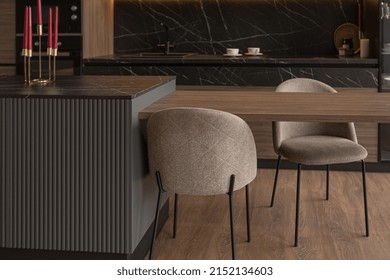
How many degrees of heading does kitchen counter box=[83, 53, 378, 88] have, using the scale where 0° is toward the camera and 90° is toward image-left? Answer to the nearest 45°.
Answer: approximately 0°

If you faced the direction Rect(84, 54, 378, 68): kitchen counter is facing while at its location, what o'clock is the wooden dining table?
The wooden dining table is roughly at 12 o'clock from the kitchen counter.

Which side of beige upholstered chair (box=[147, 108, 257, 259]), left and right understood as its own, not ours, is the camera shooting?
back

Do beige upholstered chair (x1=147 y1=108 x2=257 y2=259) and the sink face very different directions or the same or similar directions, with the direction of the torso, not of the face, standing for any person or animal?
very different directions

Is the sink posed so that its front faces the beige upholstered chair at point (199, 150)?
yes

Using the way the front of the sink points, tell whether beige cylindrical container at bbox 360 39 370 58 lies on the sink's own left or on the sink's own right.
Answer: on the sink's own left

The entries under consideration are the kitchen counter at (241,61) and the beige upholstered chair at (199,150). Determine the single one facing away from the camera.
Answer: the beige upholstered chair

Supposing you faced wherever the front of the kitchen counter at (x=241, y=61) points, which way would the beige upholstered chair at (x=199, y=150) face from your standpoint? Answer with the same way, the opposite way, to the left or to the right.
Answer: the opposite way
